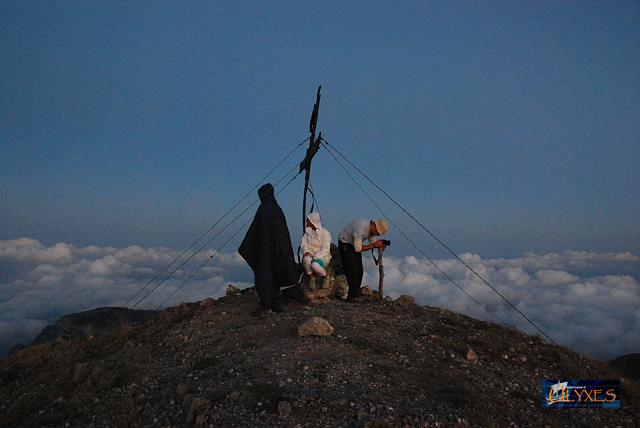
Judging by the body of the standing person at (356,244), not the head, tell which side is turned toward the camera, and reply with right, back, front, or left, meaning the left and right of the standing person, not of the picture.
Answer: right

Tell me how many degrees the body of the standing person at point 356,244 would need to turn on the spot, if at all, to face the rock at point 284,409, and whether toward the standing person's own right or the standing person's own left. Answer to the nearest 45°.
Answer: approximately 90° to the standing person's own right

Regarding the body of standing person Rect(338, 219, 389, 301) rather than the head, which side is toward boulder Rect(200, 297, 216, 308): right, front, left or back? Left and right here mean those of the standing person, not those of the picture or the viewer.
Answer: back

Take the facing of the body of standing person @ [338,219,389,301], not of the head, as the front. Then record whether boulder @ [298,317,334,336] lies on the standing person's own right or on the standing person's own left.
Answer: on the standing person's own right
